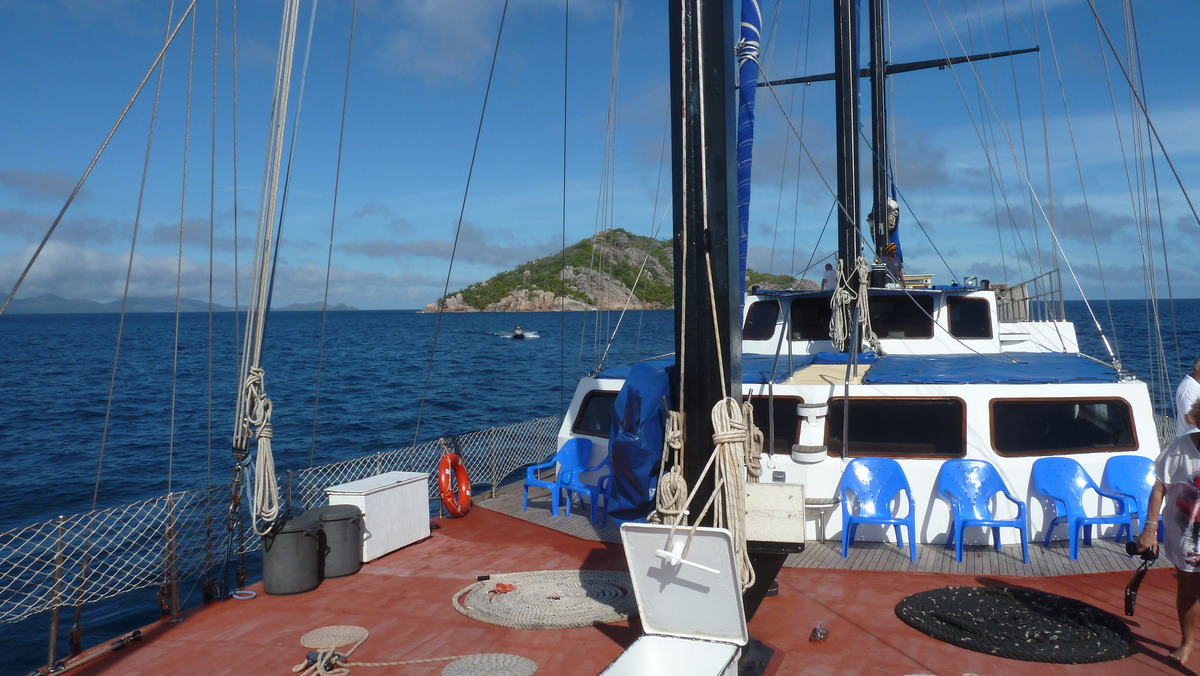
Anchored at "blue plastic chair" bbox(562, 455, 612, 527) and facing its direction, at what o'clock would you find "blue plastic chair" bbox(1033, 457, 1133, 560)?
"blue plastic chair" bbox(1033, 457, 1133, 560) is roughly at 8 o'clock from "blue plastic chair" bbox(562, 455, 612, 527).

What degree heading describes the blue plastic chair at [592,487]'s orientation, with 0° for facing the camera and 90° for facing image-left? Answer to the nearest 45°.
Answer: approximately 45°

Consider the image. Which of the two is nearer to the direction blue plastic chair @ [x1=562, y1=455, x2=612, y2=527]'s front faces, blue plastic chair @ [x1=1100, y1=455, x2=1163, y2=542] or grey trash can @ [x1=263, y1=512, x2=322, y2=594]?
the grey trash can

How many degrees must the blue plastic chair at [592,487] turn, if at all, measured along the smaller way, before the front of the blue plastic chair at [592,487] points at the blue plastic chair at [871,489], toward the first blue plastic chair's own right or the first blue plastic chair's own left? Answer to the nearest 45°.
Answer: approximately 90° to the first blue plastic chair's own left

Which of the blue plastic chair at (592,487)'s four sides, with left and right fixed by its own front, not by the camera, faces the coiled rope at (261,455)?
front

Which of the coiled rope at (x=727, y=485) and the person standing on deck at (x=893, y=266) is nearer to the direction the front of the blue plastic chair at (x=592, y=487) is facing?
the coiled rope

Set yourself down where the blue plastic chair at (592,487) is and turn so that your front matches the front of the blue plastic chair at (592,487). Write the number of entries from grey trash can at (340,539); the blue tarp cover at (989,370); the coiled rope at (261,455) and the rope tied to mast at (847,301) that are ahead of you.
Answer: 2

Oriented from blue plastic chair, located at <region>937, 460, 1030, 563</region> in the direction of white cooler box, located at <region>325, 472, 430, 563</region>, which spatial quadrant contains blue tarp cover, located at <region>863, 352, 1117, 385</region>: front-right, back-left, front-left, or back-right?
back-right

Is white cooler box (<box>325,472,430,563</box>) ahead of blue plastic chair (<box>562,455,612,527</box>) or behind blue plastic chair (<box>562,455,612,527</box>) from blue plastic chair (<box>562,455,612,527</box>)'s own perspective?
ahead

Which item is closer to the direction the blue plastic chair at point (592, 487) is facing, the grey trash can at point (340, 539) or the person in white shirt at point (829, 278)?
the grey trash can

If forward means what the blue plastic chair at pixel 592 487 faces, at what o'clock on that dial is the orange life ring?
The orange life ring is roughly at 2 o'clock from the blue plastic chair.

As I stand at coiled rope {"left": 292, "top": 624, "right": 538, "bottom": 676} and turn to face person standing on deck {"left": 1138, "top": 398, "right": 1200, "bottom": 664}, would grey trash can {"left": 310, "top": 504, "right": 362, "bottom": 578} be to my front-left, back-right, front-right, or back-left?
back-left

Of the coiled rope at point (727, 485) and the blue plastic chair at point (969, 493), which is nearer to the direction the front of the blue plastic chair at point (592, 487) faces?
the coiled rope

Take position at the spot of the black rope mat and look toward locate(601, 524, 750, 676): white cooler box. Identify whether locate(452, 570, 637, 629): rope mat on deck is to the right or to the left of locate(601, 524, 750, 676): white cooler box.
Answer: right
